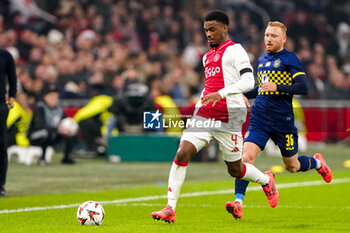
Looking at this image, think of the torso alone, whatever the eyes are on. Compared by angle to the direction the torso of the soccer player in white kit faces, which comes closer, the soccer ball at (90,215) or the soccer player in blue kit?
the soccer ball

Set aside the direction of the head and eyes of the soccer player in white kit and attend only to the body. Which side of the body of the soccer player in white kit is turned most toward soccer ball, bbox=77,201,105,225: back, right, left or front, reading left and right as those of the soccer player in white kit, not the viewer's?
front

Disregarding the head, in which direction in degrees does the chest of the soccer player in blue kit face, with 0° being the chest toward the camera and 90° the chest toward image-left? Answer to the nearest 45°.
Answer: approximately 45°

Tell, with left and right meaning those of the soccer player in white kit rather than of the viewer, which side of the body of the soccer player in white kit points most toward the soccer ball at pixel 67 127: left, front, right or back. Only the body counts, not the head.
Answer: right

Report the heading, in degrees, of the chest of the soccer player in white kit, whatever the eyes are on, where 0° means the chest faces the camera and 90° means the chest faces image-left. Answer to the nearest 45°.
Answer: approximately 45°

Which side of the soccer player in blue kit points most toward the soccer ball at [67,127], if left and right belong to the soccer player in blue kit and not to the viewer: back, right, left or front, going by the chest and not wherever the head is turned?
right

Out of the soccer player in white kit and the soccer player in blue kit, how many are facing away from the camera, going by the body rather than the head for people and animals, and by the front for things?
0

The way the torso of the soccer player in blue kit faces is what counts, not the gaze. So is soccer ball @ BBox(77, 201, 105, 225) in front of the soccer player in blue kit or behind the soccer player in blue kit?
in front

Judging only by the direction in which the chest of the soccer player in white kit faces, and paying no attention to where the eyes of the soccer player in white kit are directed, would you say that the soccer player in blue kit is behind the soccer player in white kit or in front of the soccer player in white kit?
behind

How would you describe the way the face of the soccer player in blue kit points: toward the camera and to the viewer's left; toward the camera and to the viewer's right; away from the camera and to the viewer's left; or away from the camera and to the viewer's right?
toward the camera and to the viewer's left

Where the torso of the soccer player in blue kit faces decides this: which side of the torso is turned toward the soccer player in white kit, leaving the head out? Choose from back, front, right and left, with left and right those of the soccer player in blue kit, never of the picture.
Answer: front
